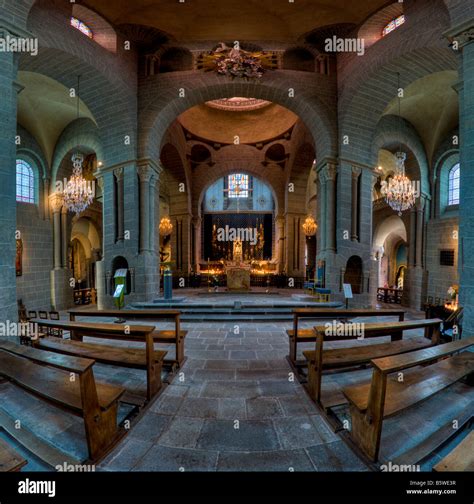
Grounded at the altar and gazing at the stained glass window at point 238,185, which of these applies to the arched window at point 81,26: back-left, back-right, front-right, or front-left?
back-left

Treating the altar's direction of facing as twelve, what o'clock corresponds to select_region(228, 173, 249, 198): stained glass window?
The stained glass window is roughly at 6 o'clock from the altar.

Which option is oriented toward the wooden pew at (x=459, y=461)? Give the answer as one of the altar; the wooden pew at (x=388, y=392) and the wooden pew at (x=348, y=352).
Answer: the altar

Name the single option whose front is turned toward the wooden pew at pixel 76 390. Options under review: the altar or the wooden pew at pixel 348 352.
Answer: the altar

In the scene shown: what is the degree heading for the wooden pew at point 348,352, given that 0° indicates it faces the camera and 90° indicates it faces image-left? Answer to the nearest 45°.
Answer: approximately 135°

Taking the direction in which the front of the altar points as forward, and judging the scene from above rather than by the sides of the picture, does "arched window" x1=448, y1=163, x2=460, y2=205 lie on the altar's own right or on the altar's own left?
on the altar's own left

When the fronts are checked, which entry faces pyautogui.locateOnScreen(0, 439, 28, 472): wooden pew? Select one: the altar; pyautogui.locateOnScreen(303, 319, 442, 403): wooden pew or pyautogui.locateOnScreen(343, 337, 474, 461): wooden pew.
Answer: the altar

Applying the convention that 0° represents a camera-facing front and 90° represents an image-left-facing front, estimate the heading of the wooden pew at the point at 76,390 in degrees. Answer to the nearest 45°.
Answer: approximately 225°

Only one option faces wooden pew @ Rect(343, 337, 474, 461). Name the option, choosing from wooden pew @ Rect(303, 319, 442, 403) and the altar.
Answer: the altar
